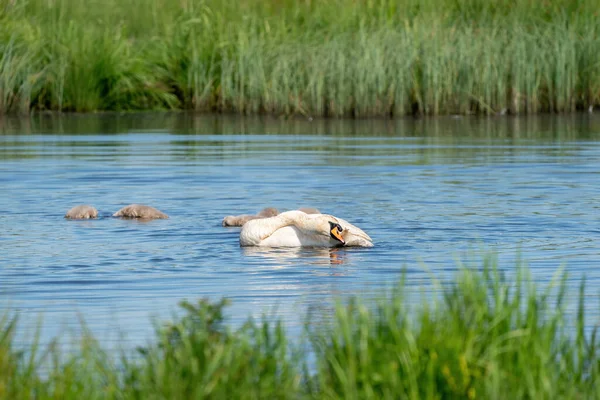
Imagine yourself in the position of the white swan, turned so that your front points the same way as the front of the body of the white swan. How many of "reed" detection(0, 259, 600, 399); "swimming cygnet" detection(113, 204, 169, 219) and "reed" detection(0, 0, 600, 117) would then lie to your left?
1

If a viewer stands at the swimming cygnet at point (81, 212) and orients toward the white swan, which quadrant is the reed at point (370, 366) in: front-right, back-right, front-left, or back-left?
front-right

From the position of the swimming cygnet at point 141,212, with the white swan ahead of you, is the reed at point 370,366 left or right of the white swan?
right
